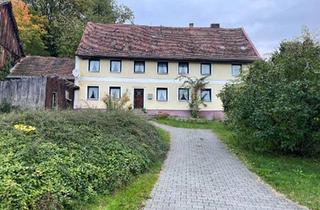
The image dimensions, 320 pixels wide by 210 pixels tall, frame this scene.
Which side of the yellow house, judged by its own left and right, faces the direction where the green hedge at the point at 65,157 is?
front

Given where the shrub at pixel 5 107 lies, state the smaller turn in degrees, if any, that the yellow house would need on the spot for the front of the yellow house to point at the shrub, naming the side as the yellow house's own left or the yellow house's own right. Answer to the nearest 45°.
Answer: approximately 45° to the yellow house's own right

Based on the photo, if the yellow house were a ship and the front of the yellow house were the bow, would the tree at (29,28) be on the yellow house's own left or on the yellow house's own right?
on the yellow house's own right

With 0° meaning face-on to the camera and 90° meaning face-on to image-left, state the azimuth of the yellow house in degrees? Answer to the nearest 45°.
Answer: approximately 0°
